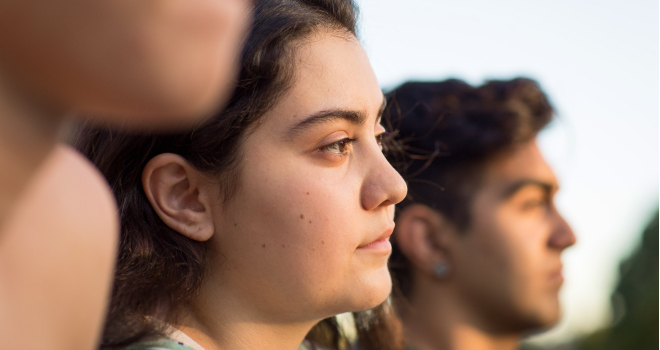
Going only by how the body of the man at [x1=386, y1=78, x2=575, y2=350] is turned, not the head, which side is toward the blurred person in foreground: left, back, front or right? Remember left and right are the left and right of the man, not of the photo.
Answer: right

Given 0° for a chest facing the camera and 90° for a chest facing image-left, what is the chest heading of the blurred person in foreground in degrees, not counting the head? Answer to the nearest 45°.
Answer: approximately 270°

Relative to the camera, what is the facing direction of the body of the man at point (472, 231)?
to the viewer's right

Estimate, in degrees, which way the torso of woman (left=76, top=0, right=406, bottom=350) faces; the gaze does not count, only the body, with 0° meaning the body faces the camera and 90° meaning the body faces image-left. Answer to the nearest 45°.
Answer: approximately 270°

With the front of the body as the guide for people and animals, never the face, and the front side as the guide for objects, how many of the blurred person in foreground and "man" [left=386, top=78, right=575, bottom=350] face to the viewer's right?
2

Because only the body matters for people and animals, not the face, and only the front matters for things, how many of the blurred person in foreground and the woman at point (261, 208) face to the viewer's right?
2

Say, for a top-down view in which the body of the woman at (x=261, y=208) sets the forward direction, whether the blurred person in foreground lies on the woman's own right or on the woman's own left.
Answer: on the woman's own right

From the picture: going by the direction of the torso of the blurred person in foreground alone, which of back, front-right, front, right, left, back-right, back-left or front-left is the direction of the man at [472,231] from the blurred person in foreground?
front-left
